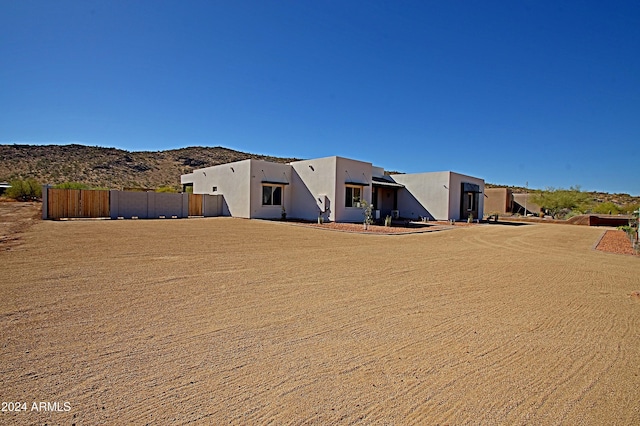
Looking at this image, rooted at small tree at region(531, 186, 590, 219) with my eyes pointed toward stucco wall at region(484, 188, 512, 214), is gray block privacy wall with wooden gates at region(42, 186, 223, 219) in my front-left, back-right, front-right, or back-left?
front-left

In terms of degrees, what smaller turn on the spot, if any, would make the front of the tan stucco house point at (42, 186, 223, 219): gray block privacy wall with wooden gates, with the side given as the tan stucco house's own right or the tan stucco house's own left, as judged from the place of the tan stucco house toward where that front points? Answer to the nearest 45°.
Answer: approximately 135° to the tan stucco house's own right

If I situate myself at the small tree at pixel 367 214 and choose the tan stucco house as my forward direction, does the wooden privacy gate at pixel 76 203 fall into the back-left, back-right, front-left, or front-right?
front-left

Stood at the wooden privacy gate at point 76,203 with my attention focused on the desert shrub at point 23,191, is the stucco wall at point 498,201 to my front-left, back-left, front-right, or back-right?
back-right

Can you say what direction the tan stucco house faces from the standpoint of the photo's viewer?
facing the viewer and to the right of the viewer

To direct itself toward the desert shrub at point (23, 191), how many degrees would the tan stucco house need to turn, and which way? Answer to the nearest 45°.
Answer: approximately 135° to its right

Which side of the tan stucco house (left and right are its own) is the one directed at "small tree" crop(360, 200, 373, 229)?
front

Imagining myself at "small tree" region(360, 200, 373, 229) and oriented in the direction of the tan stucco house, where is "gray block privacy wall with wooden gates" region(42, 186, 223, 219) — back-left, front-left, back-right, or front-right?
front-left

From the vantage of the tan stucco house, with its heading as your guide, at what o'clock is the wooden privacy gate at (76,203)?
The wooden privacy gate is roughly at 4 o'clock from the tan stucco house.

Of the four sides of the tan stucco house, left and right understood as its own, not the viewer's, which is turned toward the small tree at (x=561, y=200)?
left
